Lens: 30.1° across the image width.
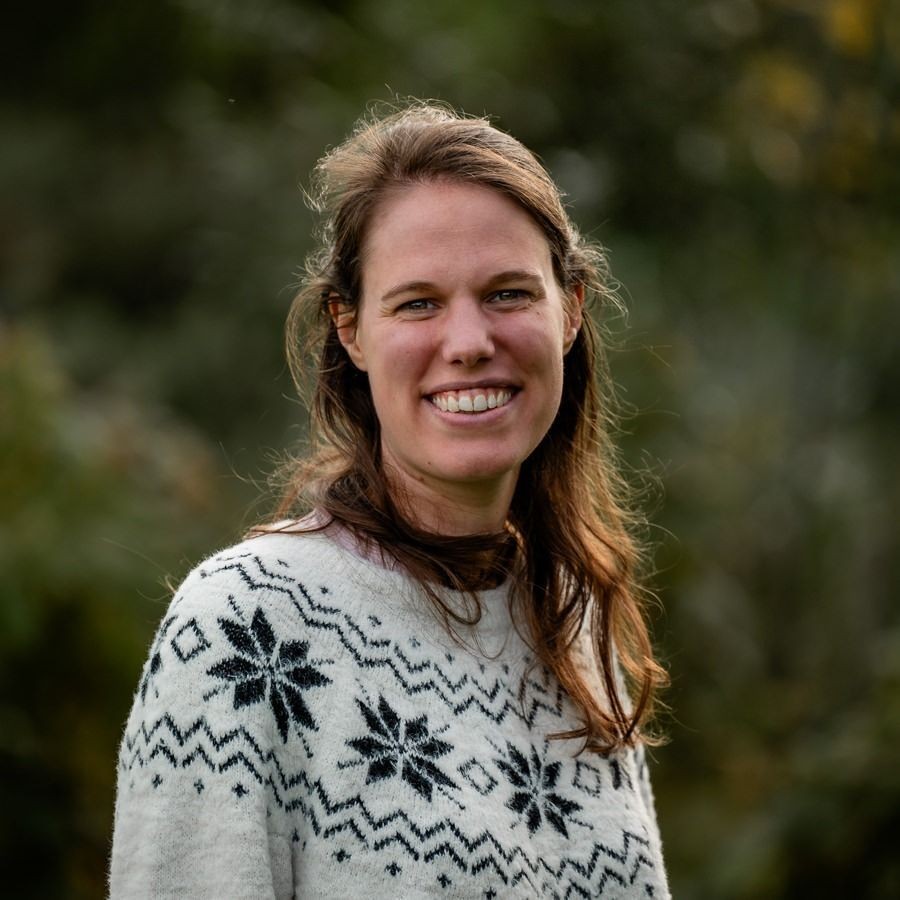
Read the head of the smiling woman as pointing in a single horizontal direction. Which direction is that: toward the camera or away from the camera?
toward the camera

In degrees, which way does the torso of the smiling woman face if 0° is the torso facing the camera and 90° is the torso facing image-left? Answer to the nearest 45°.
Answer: approximately 315°
